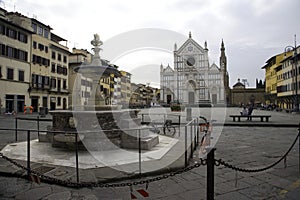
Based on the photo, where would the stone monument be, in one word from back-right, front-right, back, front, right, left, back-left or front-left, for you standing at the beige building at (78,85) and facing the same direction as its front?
front-right

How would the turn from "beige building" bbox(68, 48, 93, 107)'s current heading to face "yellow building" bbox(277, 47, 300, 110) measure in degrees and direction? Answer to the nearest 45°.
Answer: approximately 45° to its left

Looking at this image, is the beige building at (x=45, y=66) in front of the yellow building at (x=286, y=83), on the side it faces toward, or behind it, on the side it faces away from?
in front

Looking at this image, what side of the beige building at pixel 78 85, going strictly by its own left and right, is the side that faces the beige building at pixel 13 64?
right

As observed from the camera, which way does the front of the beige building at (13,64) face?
facing the viewer and to the right of the viewer

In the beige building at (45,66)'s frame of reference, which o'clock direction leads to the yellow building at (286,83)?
The yellow building is roughly at 11 o'clock from the beige building.

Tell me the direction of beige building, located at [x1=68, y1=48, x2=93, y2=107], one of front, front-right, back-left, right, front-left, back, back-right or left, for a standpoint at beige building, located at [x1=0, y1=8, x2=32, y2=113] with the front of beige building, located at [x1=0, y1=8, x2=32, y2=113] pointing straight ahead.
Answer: left

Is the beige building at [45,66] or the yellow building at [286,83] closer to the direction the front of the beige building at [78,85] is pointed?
the yellow building

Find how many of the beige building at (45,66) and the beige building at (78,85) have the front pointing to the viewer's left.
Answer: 0

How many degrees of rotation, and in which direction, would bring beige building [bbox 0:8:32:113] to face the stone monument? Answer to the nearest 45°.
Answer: approximately 45° to its right

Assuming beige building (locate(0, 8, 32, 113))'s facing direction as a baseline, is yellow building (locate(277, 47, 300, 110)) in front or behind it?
in front
